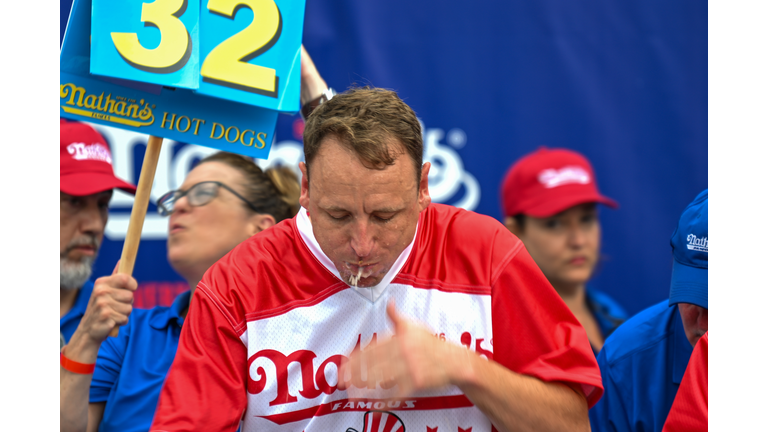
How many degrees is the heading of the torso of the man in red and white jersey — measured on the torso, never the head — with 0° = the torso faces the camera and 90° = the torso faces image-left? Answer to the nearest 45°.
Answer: approximately 0°

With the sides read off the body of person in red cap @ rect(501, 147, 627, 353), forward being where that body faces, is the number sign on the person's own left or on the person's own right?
on the person's own right

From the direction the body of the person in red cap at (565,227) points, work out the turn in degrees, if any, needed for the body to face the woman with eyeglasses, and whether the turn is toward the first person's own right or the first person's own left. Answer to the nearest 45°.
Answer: approximately 90° to the first person's own right

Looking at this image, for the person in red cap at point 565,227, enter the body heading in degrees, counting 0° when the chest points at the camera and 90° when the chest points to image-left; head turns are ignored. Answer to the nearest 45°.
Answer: approximately 315°

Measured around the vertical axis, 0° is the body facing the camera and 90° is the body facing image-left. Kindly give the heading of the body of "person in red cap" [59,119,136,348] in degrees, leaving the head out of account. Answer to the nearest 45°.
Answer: approximately 315°
